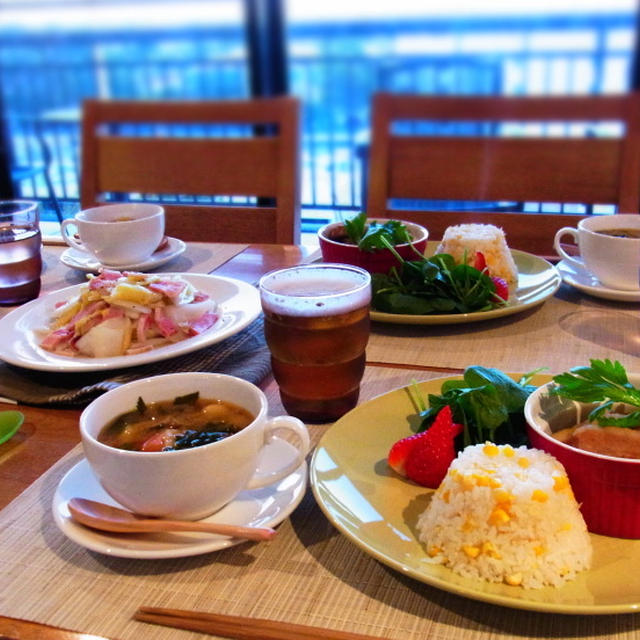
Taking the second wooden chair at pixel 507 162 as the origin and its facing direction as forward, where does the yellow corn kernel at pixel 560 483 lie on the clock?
The yellow corn kernel is roughly at 12 o'clock from the second wooden chair.

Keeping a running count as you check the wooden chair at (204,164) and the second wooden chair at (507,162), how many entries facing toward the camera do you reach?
2

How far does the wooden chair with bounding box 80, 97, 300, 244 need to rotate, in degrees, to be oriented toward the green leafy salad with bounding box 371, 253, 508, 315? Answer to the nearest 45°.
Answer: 0° — it already faces it

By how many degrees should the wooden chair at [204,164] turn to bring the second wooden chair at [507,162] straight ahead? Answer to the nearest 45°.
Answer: approximately 45° to its left

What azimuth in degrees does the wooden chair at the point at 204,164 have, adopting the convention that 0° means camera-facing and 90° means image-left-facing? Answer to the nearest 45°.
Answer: approximately 0°

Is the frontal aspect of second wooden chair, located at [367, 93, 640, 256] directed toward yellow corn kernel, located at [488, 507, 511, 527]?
yes

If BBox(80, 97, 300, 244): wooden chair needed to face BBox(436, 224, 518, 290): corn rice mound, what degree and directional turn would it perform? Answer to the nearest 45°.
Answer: approximately 45° to its left

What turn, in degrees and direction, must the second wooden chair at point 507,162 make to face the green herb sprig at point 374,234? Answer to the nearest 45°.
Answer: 0° — it already faces it
